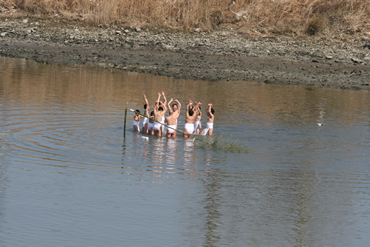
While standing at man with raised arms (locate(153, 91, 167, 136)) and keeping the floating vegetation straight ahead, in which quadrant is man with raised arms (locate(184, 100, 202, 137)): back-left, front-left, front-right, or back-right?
front-left

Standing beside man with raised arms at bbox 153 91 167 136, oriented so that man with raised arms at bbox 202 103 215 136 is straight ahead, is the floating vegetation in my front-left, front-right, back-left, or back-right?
front-right

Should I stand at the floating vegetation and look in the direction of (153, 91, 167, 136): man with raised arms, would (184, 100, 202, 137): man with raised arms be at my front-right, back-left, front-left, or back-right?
front-right

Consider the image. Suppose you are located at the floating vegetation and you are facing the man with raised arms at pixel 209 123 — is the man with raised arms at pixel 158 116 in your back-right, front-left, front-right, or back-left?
front-left

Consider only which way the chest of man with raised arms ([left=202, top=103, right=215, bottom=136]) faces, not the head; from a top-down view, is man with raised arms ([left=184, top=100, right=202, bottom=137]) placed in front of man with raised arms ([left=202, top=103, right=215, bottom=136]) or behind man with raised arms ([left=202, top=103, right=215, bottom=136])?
in front
